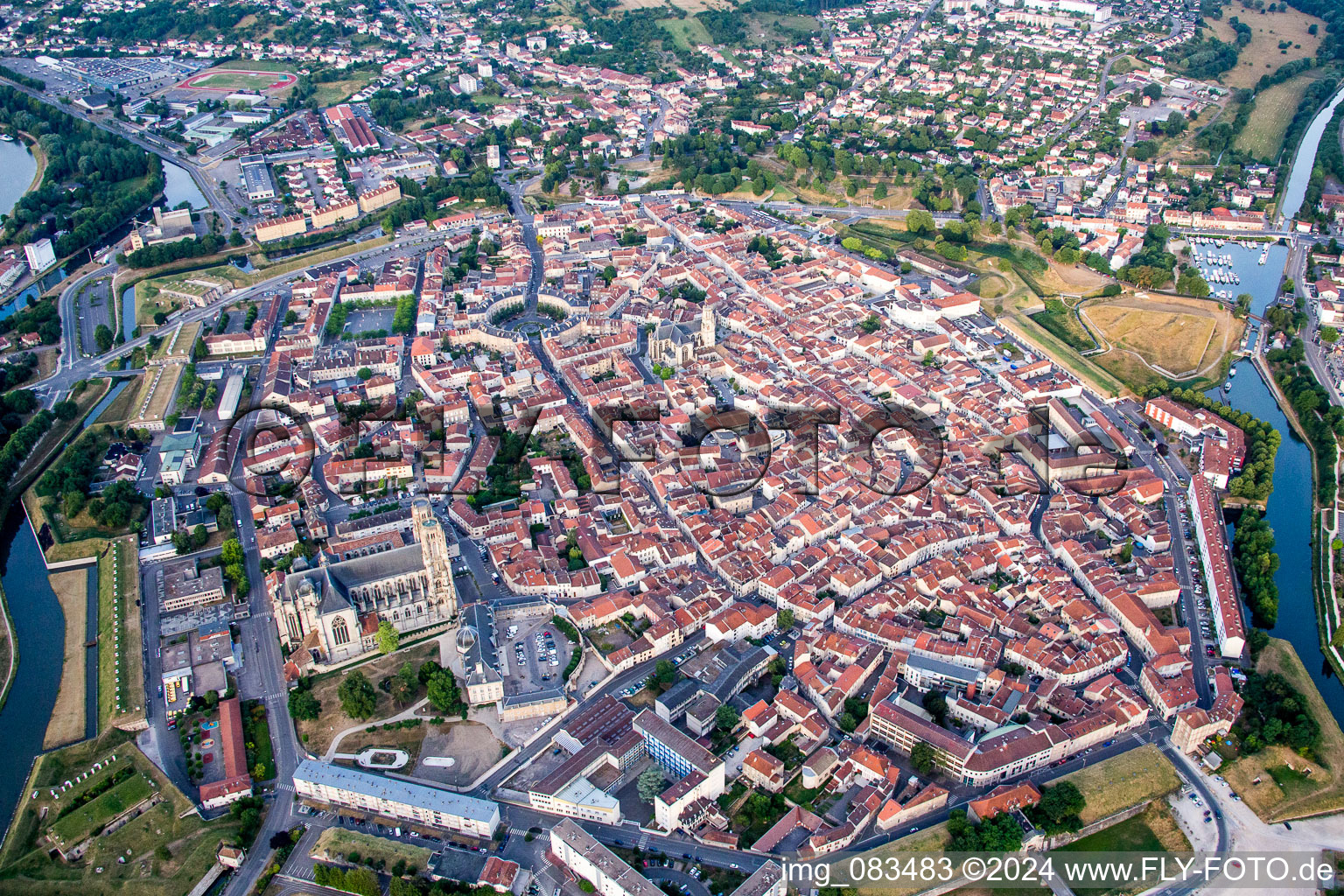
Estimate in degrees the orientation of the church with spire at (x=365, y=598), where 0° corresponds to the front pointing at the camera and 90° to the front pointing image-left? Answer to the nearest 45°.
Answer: approximately 270°

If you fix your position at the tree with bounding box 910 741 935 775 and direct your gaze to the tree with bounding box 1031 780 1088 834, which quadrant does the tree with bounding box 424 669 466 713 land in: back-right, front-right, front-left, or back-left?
back-right

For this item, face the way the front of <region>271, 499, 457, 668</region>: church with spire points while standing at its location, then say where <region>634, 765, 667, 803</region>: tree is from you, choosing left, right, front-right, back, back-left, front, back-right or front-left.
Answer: front-right

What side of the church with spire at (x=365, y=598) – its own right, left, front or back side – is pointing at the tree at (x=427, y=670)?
right

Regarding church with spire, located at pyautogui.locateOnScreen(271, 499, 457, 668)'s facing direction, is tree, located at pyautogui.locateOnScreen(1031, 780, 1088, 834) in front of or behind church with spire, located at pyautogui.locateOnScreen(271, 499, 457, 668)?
in front

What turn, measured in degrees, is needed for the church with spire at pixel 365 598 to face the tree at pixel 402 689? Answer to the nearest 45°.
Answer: approximately 90° to its right

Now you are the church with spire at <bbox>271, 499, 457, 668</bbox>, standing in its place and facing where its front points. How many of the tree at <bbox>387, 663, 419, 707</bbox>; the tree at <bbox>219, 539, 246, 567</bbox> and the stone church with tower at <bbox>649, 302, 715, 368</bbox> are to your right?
1

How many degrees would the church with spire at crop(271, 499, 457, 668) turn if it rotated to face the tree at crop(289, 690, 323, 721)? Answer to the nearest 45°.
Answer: approximately 135° to its right

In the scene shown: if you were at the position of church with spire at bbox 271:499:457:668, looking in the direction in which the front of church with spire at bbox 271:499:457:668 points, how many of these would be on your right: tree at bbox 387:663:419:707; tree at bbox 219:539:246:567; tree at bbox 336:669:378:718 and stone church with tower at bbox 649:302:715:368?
2

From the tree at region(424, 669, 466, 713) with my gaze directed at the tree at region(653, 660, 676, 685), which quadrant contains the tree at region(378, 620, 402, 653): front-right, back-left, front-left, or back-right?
back-left

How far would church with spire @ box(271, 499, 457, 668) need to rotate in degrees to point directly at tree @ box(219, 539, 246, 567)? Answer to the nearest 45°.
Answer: approximately 135° to its left

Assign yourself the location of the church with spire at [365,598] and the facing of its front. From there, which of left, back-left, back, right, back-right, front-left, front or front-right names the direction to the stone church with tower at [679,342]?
front-left

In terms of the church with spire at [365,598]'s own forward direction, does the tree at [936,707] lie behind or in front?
in front
